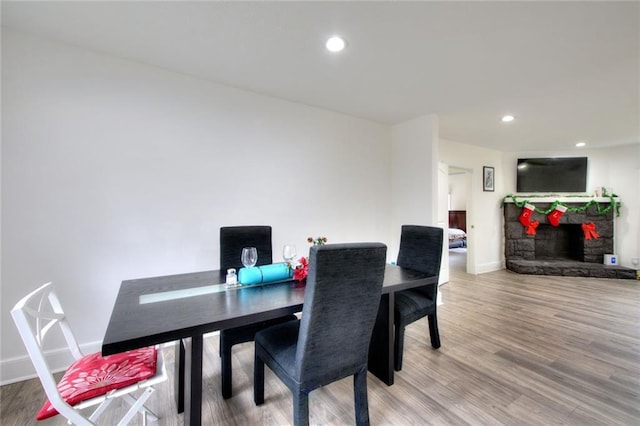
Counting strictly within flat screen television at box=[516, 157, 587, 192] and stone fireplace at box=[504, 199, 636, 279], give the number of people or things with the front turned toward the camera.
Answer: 2

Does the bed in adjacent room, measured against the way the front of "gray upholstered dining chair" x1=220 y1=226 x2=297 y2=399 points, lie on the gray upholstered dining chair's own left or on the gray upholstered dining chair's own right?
on the gray upholstered dining chair's own left

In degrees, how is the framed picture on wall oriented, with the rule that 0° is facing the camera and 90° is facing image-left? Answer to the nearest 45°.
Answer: approximately 315°

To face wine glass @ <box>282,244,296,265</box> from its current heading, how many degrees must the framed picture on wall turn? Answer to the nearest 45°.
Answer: approximately 45° to its right

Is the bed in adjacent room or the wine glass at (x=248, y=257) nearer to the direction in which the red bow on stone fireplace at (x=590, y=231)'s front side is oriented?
the wine glass

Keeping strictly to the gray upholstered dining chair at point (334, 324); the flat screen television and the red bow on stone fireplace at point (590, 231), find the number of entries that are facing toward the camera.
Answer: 2

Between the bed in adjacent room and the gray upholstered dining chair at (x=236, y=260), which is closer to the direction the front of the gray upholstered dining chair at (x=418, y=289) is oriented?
the gray upholstered dining chair

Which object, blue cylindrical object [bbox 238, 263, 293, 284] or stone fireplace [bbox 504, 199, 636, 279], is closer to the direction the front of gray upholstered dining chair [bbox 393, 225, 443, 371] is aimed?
the blue cylindrical object

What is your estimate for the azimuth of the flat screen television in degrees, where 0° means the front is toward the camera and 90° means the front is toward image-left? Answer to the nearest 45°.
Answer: approximately 0°
